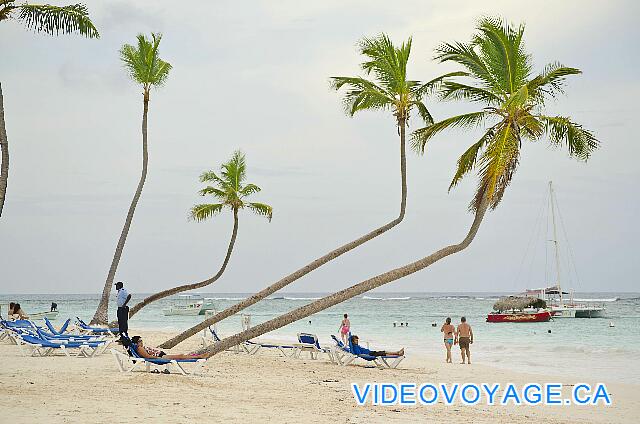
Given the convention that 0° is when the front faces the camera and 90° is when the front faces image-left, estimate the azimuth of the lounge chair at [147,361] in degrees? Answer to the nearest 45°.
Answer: approximately 270°

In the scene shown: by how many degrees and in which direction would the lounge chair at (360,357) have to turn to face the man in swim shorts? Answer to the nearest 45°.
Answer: approximately 45° to its left

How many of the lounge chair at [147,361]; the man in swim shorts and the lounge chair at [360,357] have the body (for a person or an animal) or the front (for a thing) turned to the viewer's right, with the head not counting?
2

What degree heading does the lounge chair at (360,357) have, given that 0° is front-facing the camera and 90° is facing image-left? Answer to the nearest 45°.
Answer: approximately 270°

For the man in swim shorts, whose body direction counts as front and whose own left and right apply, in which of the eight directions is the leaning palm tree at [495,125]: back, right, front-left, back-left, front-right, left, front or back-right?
back

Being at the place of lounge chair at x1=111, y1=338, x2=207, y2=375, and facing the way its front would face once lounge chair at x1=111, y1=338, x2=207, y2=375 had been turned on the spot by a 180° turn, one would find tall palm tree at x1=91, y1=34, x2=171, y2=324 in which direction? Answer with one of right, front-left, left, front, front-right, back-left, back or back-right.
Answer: right
